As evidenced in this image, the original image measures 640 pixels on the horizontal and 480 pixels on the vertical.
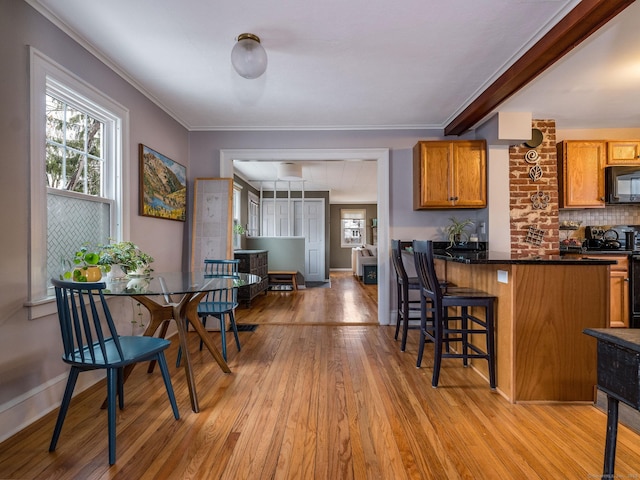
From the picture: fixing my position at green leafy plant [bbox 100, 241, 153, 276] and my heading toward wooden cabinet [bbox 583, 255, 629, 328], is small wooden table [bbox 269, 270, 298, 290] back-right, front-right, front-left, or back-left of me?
front-left

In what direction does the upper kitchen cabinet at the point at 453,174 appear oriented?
toward the camera

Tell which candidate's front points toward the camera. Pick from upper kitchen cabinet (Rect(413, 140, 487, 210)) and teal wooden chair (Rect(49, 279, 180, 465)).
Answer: the upper kitchen cabinet

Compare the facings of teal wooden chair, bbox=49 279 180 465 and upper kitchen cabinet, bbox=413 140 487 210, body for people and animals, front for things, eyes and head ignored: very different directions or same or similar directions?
very different directions

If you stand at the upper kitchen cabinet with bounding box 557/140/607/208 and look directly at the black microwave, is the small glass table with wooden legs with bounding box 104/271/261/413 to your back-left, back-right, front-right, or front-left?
back-right

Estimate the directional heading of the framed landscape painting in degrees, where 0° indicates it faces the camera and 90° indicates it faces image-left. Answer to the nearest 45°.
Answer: approximately 315°

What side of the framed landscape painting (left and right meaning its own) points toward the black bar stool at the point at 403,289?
front

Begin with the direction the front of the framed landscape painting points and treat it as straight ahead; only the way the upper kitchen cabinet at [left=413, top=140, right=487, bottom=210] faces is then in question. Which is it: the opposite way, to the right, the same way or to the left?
to the right

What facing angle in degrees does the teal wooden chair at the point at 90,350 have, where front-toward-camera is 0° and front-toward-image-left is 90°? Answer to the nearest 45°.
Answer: approximately 225°

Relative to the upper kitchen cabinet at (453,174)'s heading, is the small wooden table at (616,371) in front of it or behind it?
in front

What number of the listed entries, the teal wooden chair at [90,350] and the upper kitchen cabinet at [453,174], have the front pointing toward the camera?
1

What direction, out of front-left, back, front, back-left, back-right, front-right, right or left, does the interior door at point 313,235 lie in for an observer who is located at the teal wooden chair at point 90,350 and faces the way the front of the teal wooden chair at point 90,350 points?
front

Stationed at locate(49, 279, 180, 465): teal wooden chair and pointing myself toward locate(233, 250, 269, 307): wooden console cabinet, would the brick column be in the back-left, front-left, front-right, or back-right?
front-right

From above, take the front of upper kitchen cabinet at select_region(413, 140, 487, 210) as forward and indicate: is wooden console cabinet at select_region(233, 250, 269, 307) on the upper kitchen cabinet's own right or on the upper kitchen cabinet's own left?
on the upper kitchen cabinet's own right

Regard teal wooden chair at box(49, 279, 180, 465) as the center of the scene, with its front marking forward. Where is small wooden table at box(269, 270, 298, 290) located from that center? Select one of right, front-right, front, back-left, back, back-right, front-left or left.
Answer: front
